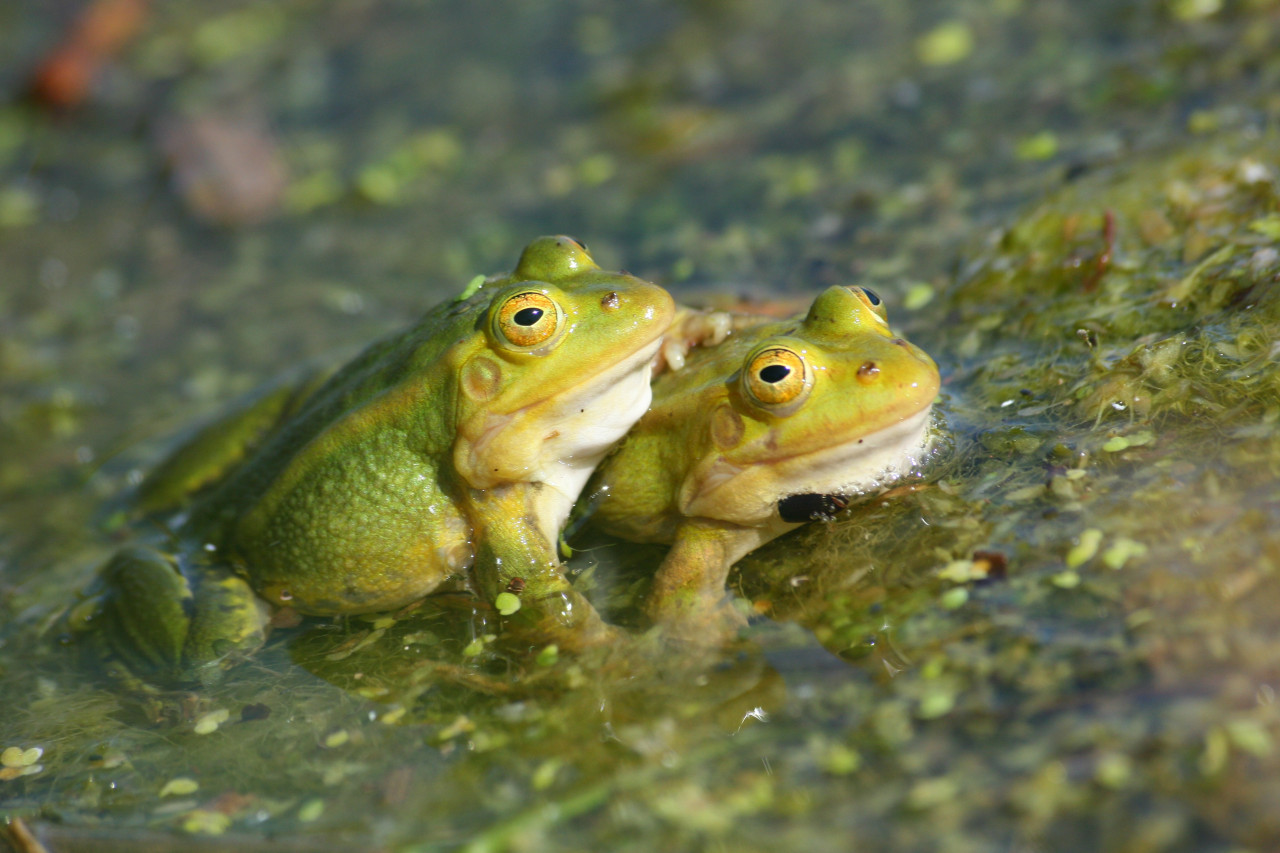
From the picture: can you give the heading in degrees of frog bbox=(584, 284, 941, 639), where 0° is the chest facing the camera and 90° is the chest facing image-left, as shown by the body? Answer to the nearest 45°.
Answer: approximately 315°
